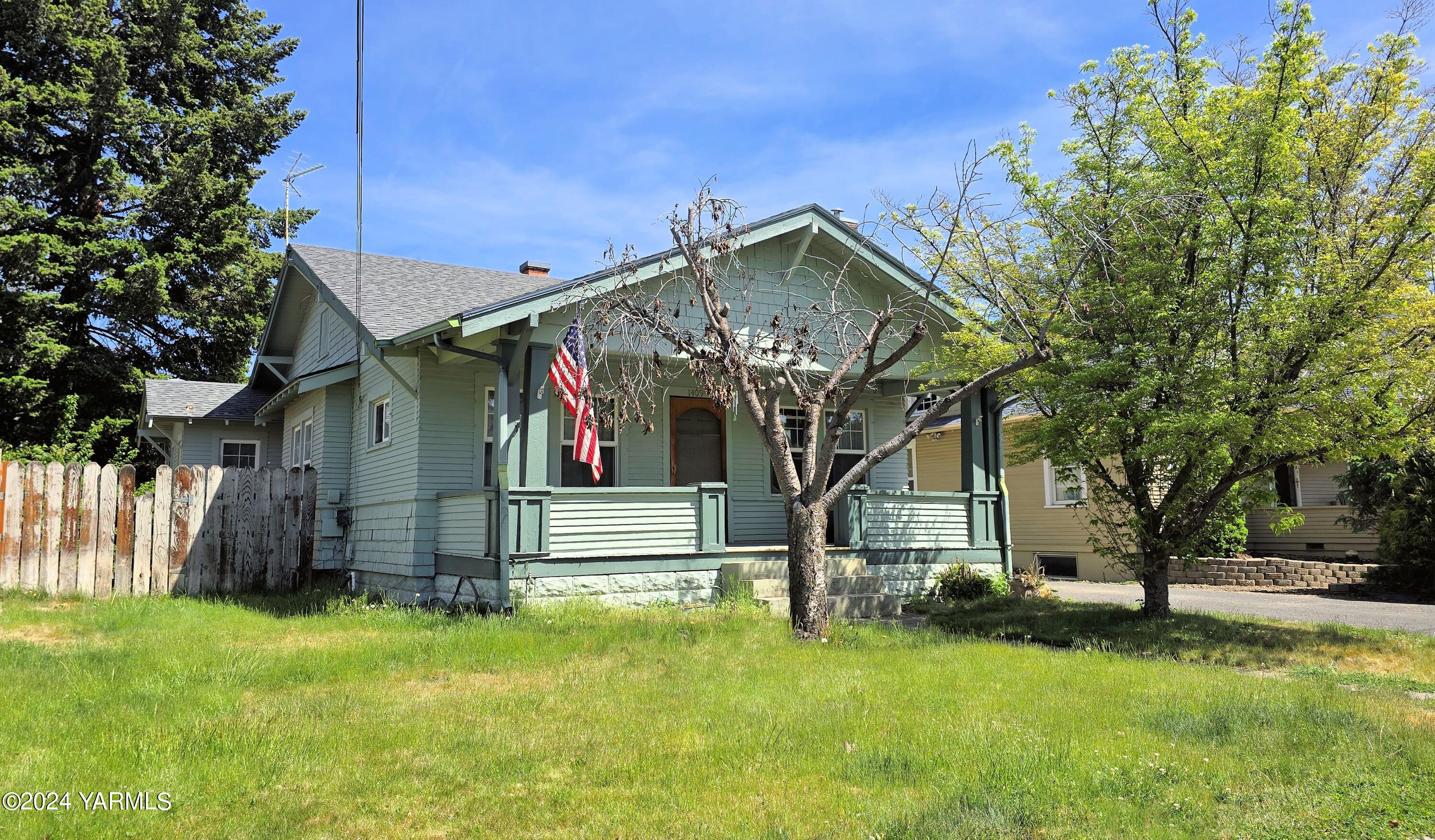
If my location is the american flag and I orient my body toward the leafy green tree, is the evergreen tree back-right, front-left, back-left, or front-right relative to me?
back-left

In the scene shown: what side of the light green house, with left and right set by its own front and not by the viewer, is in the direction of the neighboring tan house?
left

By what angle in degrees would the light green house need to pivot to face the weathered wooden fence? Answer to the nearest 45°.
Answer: approximately 135° to its right

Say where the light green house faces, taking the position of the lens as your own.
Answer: facing the viewer and to the right of the viewer

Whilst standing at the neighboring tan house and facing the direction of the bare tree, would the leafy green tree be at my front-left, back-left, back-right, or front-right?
front-left
